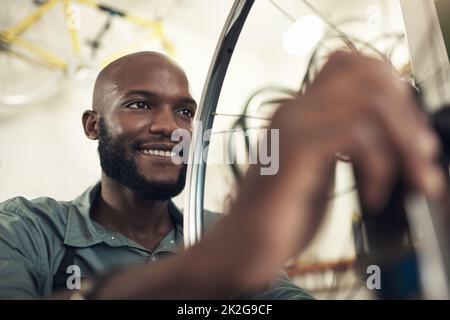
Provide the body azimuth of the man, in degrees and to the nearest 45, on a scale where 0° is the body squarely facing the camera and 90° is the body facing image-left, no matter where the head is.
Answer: approximately 315°

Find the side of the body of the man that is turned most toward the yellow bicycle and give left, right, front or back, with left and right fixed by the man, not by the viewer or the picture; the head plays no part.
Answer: back
